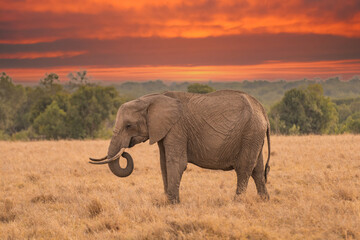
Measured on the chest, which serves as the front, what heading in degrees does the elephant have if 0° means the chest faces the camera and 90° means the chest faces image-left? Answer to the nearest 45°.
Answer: approximately 90°
